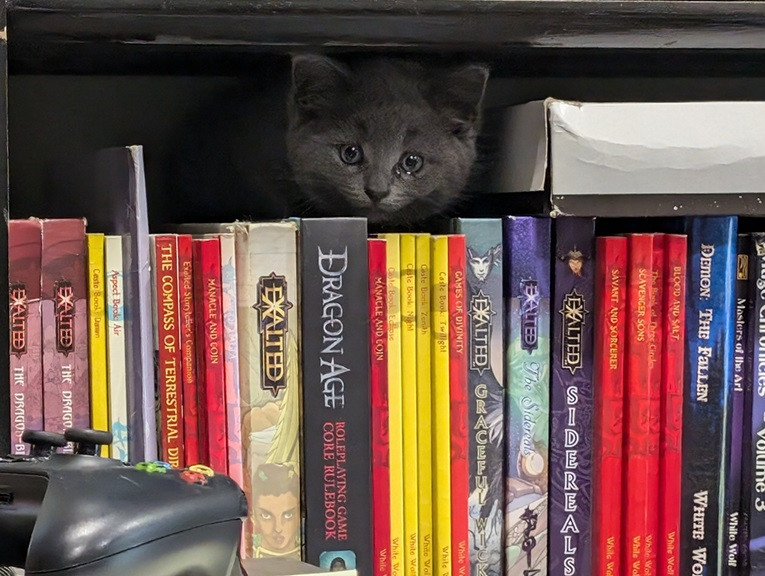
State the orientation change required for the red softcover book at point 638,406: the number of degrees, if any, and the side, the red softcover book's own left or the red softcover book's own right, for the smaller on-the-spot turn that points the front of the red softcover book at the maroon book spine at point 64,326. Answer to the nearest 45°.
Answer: approximately 135° to the red softcover book's own right

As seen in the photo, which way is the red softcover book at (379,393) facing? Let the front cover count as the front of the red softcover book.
to the viewer's right

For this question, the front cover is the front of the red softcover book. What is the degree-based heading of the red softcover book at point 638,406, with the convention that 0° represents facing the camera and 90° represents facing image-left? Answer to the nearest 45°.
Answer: approximately 270°

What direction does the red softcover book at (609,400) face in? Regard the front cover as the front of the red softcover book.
to the viewer's right

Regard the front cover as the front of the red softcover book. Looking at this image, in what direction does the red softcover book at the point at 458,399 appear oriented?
to the viewer's right

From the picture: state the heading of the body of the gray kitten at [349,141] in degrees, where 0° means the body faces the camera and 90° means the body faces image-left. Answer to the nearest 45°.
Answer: approximately 315°
